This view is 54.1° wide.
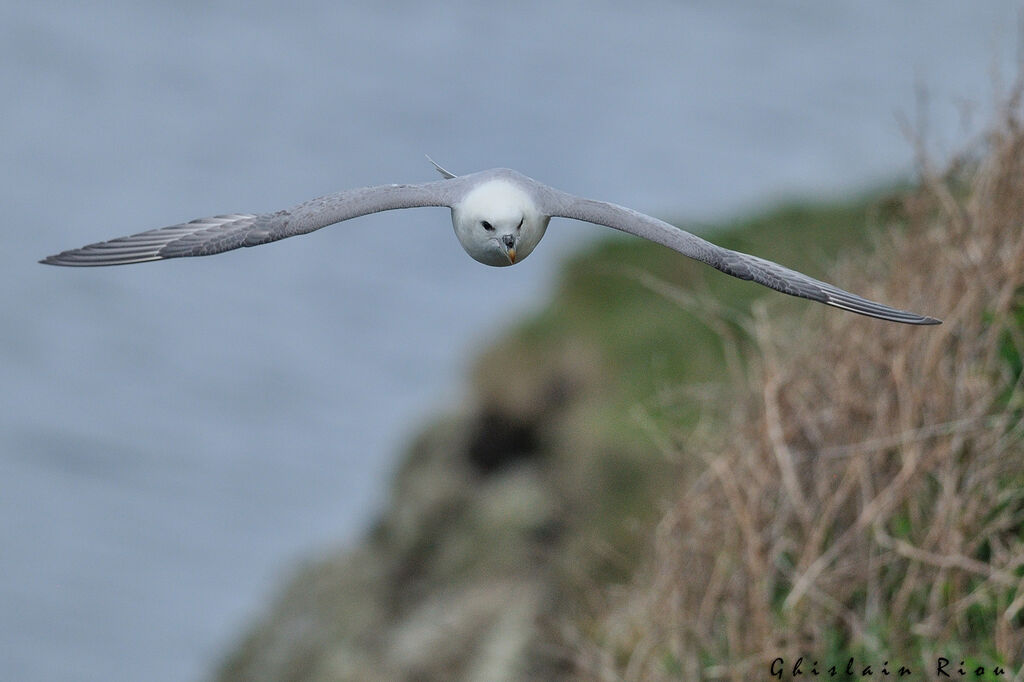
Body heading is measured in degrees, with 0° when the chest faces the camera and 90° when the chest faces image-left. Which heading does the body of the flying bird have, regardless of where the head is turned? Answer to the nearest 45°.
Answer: approximately 0°
